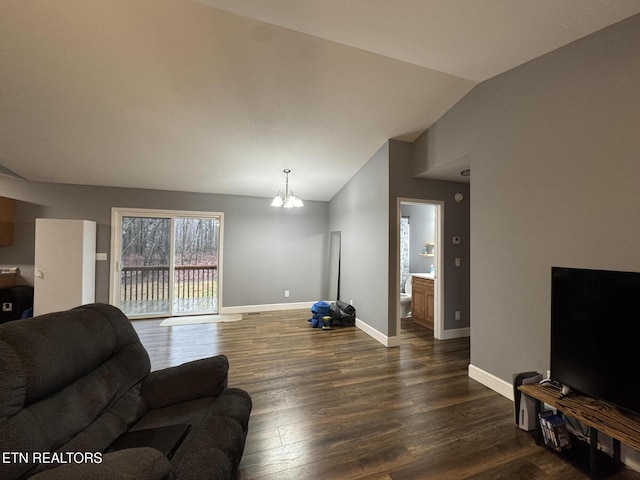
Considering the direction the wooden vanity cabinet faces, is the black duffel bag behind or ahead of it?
ahead

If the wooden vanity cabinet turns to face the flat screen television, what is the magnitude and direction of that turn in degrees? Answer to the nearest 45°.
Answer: approximately 45° to its left

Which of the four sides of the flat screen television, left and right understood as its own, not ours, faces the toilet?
right

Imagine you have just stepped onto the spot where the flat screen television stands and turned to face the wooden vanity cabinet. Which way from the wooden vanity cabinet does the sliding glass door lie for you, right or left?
left

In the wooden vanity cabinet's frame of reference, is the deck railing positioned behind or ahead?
ahead

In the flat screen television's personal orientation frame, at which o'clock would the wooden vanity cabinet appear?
The wooden vanity cabinet is roughly at 3 o'clock from the flat screen television.

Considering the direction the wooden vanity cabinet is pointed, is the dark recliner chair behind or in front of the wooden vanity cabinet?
in front

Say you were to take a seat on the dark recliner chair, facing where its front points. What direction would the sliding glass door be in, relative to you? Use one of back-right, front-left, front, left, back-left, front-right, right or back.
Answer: back-left

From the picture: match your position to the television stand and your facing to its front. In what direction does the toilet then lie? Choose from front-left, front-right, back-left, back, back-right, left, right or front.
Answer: right

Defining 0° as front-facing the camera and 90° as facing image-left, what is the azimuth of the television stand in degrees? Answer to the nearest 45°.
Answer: approximately 45°

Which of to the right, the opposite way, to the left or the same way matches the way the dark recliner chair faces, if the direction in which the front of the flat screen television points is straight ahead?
the opposite way

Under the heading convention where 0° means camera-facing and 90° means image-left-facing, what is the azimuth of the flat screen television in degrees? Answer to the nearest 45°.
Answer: approximately 45°

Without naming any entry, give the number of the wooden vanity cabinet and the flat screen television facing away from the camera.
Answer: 0
